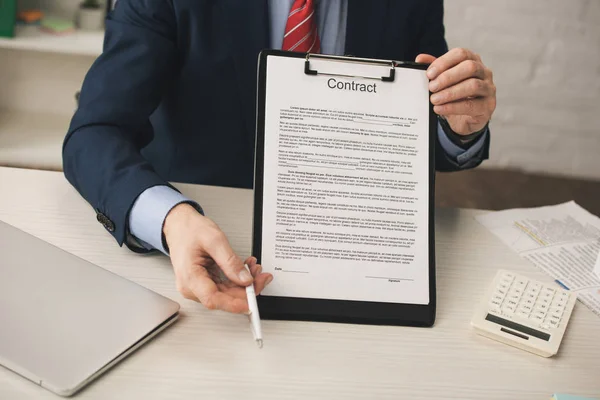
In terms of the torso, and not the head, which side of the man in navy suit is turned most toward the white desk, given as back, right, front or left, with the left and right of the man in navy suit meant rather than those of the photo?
front

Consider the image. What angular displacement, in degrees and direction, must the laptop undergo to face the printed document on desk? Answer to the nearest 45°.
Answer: approximately 45° to its right

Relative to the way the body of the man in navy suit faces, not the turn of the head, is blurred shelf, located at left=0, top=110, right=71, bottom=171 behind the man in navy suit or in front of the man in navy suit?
behind

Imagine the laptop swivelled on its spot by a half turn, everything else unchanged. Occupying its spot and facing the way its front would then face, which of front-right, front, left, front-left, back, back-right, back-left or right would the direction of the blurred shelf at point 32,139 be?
back-right

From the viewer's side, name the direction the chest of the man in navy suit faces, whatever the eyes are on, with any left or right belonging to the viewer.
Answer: facing the viewer

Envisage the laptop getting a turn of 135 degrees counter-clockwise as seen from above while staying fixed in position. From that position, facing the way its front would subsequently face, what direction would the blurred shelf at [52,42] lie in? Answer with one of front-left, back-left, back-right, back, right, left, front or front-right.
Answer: right

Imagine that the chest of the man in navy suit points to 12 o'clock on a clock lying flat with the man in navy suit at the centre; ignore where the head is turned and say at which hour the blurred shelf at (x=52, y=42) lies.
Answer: The blurred shelf is roughly at 5 o'clock from the man in navy suit.

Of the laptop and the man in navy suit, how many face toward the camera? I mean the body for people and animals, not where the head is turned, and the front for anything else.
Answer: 1

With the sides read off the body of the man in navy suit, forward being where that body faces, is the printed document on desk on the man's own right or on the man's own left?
on the man's own left

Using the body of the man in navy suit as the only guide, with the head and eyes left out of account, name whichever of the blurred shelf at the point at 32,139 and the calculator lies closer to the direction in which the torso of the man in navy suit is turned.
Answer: the calculator
